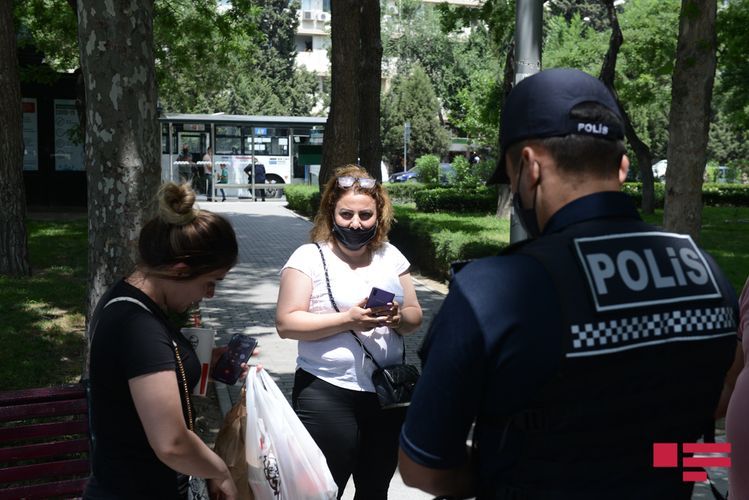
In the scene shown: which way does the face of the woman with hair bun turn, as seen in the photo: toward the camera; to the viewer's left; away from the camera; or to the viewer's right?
to the viewer's right

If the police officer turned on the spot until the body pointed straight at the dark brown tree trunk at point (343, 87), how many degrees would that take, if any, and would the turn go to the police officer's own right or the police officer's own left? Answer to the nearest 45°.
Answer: approximately 45° to the police officer's own right

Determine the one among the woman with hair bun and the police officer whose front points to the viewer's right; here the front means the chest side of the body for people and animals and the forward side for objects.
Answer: the woman with hair bun

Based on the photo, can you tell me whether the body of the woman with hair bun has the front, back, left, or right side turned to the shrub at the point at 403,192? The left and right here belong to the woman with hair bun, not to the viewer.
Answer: left

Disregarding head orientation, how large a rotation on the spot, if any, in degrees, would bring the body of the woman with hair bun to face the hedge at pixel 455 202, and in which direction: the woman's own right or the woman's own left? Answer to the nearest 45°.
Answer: approximately 90° to the woman's own left

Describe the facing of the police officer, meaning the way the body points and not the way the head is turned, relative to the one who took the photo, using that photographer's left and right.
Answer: facing away from the viewer and to the left of the viewer

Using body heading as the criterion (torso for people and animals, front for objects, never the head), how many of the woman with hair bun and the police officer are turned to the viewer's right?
1

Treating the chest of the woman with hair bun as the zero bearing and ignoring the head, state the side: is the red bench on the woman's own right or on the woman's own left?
on the woman's own left

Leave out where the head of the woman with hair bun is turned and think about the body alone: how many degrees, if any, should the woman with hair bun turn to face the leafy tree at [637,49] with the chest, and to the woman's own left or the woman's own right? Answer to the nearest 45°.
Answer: approximately 45° to the woman's own left

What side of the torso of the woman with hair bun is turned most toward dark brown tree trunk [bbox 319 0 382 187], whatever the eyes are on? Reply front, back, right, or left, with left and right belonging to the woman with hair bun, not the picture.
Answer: left

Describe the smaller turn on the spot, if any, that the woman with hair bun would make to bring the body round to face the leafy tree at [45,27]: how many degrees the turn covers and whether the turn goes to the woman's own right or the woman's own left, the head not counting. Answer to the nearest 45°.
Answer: approximately 90° to the woman's own left

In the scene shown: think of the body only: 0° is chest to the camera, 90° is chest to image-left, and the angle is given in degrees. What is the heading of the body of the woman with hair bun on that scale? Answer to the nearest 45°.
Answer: approximately 270°

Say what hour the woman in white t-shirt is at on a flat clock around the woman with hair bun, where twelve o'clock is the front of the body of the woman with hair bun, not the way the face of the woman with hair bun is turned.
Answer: The woman in white t-shirt is roughly at 10 o'clock from the woman with hair bun.

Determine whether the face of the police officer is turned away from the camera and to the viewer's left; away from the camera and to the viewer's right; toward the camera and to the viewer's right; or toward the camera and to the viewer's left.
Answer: away from the camera and to the viewer's left

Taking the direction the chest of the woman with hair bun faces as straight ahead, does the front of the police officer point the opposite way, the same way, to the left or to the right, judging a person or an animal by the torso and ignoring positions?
to the left
